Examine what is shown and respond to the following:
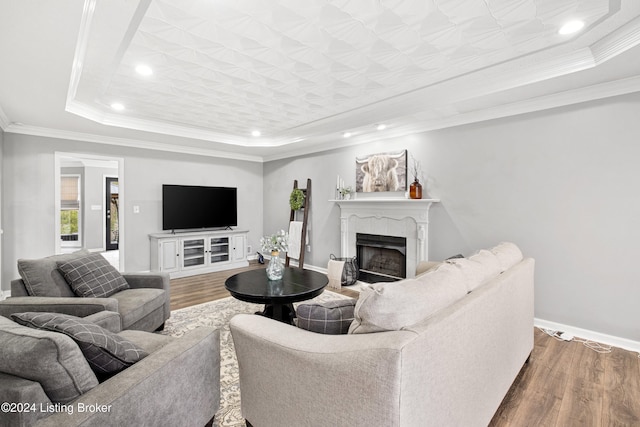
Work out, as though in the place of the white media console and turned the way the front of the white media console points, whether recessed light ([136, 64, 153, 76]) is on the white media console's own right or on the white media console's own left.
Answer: on the white media console's own right

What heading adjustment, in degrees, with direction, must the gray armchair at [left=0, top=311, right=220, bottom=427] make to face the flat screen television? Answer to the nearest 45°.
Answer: approximately 45° to its left

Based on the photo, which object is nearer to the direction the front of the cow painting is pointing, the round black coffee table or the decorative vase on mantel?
the round black coffee table

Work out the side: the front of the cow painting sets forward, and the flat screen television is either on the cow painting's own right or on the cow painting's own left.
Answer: on the cow painting's own right

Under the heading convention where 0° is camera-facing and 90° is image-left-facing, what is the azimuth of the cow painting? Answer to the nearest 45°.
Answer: approximately 45°
